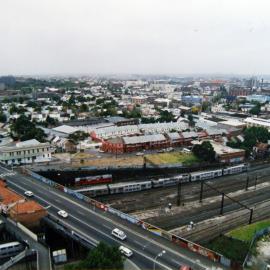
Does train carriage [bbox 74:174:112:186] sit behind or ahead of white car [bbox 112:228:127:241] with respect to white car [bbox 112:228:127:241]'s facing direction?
behind

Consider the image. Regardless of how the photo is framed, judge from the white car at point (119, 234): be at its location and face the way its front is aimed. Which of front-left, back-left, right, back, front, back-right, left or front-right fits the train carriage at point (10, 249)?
back-right

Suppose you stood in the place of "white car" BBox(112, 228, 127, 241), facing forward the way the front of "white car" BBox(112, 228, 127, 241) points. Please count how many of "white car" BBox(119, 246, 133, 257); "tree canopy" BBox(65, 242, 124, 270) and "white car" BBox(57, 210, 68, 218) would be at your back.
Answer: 1

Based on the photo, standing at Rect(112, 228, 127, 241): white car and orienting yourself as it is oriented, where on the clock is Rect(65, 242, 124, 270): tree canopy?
The tree canopy is roughly at 2 o'clock from the white car.

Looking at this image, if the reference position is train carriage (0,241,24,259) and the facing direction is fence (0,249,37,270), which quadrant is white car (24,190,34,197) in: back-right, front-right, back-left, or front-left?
back-left

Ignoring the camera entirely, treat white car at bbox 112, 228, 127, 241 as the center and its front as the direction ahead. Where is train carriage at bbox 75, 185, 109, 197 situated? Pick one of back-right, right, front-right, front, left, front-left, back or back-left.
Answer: back-left

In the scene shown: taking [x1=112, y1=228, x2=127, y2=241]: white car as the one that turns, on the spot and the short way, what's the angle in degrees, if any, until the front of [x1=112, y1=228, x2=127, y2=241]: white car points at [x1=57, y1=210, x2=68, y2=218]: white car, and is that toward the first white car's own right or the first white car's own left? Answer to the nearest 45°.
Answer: approximately 180°

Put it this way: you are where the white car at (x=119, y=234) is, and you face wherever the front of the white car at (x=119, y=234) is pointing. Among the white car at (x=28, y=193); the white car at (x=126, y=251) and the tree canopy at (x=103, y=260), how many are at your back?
1

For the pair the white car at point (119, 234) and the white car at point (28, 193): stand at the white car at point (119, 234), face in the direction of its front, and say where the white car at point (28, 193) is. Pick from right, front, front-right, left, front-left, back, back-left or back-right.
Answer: back

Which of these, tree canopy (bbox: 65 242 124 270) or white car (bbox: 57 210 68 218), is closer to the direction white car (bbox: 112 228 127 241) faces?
the tree canopy

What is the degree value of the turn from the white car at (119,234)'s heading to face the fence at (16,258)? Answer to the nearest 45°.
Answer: approximately 135° to its right

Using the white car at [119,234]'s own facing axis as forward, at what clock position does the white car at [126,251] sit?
the white car at [126,251] is roughly at 1 o'clock from the white car at [119,234].

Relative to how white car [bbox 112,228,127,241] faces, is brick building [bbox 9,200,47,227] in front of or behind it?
behind

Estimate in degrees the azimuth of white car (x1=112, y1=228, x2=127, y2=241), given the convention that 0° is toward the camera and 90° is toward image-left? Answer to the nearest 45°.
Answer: approximately 315°
